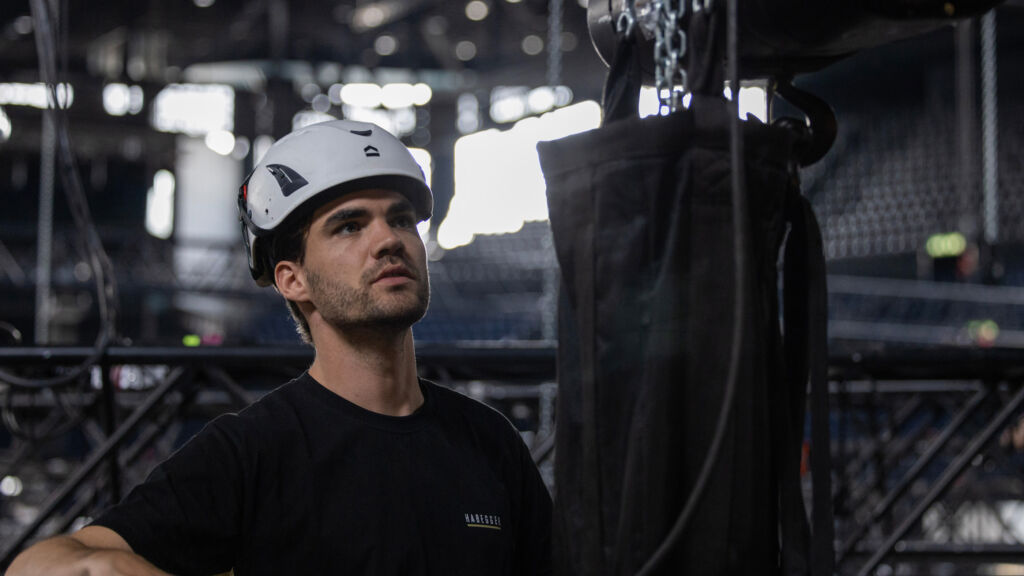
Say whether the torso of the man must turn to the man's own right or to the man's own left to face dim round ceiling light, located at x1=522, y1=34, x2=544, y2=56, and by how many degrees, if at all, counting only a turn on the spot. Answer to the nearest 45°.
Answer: approximately 135° to the man's own left

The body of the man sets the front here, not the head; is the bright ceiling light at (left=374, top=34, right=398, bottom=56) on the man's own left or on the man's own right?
on the man's own left

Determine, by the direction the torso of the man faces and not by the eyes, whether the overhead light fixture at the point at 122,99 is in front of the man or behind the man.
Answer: behind

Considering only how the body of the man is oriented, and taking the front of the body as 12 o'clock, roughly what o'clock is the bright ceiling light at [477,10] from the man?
The bright ceiling light is roughly at 8 o'clock from the man.

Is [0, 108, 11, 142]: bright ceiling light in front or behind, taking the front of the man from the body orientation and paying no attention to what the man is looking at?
behind

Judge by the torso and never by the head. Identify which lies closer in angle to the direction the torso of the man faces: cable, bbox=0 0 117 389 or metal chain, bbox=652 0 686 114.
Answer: the metal chain

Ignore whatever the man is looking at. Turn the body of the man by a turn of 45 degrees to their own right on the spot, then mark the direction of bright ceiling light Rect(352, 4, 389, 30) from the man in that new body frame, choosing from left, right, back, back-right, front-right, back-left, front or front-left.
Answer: back

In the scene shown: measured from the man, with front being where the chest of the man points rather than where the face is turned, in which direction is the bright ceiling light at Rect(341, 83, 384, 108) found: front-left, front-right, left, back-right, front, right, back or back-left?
back-left

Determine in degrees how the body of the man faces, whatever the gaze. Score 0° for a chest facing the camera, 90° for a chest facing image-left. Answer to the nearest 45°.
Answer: approximately 315°

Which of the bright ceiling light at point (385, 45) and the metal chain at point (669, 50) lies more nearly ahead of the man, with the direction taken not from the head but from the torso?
the metal chain

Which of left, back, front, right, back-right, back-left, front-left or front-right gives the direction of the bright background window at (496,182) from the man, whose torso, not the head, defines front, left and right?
back-left

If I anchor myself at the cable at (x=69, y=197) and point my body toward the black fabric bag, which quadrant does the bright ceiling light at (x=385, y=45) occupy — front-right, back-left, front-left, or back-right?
back-left
